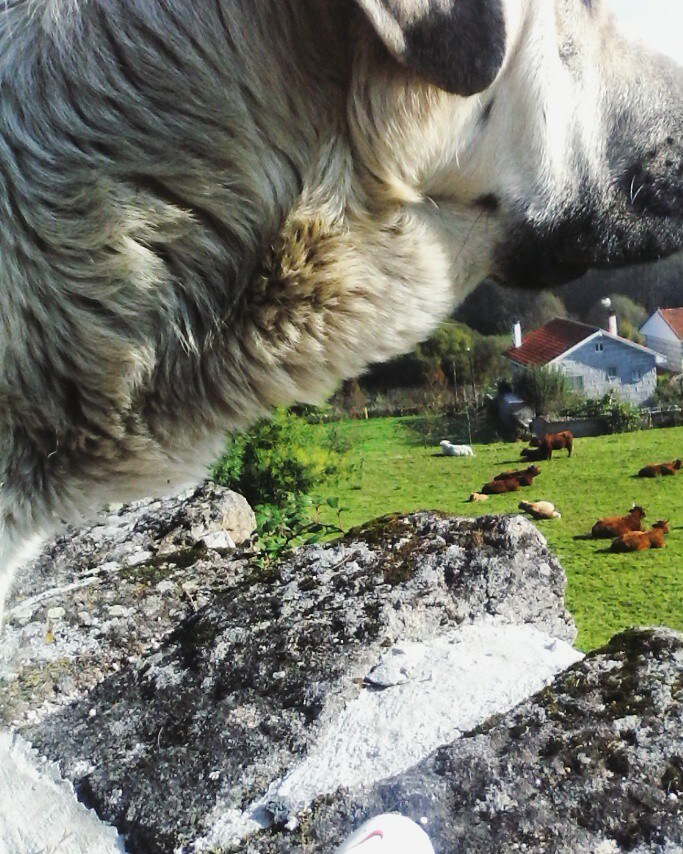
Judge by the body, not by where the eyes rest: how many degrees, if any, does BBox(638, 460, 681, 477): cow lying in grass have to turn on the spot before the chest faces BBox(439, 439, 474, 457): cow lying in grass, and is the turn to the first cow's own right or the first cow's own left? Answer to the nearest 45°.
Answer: approximately 180°

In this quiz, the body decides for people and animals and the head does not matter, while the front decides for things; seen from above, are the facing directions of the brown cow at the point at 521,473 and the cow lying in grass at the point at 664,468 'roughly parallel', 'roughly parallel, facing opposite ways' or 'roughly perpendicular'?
roughly parallel

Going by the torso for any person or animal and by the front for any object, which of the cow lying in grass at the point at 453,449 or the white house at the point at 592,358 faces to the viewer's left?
the cow lying in grass

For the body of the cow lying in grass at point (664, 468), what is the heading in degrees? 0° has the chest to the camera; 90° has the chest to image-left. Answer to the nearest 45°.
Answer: approximately 270°

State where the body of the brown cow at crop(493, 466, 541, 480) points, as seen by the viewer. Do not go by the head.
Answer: to the viewer's right

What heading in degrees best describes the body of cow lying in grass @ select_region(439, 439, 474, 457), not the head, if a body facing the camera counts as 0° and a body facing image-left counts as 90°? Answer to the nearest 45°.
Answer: approximately 90°
